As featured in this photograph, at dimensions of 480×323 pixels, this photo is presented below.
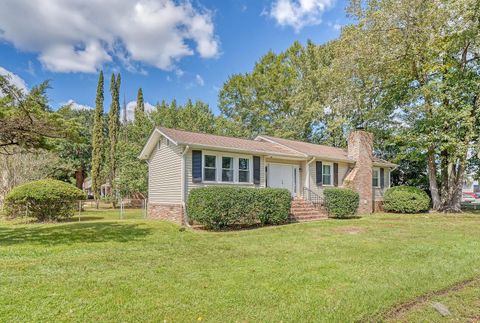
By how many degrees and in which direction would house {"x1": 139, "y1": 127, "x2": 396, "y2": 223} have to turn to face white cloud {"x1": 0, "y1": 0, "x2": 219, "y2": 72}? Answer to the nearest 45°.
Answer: approximately 135° to its right

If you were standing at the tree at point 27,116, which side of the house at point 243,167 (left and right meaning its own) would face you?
right

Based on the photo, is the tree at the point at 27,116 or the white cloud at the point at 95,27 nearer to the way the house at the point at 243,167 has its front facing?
the tree

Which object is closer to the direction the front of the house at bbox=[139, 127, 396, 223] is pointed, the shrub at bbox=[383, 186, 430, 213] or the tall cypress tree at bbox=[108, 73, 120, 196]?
the shrub

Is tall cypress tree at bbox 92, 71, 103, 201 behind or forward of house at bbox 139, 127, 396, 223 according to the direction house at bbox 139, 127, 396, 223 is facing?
behind

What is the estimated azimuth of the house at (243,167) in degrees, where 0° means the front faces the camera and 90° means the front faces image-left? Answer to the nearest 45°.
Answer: approximately 315°
